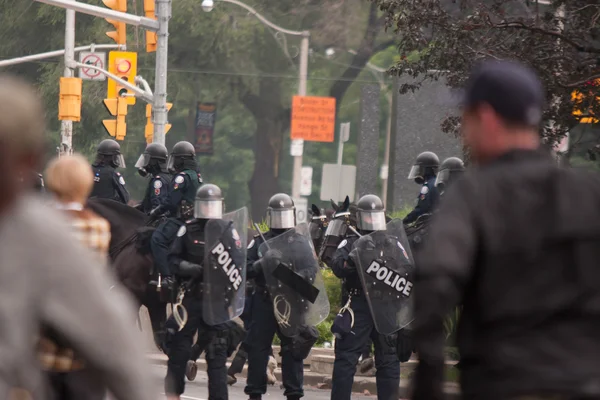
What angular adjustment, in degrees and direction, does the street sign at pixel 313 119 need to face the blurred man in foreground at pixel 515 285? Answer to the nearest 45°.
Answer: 0° — it already faces them

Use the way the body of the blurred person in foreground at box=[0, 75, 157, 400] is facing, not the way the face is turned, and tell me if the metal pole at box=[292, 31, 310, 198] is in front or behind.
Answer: in front

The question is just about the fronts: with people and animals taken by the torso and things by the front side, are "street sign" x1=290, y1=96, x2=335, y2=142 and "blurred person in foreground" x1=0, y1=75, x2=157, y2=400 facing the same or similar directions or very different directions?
very different directions

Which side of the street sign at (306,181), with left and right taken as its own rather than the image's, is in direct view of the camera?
front

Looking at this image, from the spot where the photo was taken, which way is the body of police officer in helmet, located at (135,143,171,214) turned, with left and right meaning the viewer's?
facing to the left of the viewer

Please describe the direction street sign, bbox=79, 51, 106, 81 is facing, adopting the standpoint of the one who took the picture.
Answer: facing the viewer

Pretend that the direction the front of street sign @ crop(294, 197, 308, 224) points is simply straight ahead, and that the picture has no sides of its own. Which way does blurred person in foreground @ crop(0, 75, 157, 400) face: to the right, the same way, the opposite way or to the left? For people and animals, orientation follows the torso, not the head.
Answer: the opposite way

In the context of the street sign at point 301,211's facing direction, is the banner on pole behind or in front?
behind

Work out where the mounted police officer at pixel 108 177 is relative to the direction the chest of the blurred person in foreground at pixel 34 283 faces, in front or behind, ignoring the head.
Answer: in front

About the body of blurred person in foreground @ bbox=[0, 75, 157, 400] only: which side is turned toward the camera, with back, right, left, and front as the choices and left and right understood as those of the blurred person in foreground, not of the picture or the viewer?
back
